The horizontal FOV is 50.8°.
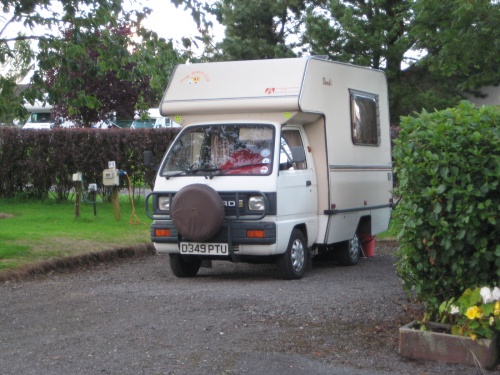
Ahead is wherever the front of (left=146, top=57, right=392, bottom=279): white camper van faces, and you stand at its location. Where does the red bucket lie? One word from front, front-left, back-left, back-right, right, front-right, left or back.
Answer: back

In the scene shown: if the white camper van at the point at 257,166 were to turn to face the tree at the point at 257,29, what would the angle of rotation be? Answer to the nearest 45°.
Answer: approximately 135° to its right

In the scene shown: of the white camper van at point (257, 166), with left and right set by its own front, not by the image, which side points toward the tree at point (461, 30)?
back

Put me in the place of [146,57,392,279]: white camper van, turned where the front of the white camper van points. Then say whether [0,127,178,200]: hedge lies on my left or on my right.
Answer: on my right

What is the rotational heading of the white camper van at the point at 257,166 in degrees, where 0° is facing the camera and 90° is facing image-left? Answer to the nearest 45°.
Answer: approximately 45°
